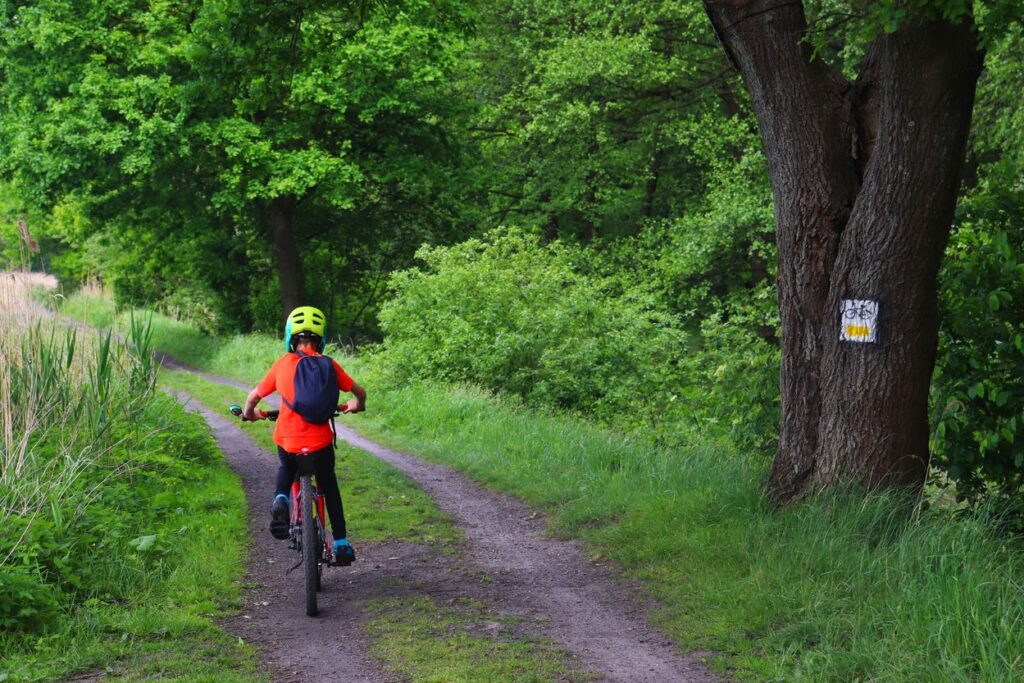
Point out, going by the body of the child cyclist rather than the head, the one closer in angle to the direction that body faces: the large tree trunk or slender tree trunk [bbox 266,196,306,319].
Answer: the slender tree trunk

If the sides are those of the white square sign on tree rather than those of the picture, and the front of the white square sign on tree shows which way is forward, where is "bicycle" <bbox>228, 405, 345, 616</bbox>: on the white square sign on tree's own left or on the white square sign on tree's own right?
on the white square sign on tree's own right

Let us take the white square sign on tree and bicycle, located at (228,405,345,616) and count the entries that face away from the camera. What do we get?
1

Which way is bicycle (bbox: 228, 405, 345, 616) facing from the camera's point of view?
away from the camera

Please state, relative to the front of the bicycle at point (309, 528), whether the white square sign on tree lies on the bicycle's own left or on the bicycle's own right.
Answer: on the bicycle's own right

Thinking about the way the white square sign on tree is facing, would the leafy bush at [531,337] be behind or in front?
behind

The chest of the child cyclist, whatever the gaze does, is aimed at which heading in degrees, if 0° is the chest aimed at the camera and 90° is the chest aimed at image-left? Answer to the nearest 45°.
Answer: approximately 180°

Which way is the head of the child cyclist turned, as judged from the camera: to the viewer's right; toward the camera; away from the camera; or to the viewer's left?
away from the camera

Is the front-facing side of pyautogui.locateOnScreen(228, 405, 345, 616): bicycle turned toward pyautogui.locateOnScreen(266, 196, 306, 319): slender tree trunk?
yes

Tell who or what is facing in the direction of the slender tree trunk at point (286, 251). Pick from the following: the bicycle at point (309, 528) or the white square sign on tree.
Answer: the bicycle

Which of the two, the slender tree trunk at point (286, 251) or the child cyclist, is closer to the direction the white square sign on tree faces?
the child cyclist

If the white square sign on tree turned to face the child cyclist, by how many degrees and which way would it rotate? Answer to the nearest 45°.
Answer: approximately 45° to its right

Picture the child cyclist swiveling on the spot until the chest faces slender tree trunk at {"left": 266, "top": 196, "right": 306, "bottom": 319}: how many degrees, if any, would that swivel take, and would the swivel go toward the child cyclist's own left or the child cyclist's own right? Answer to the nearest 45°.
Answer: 0° — they already face it

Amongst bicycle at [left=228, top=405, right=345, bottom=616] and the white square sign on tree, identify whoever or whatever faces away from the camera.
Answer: the bicycle

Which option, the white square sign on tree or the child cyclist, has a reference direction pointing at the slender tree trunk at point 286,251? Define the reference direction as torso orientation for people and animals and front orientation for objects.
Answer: the child cyclist
